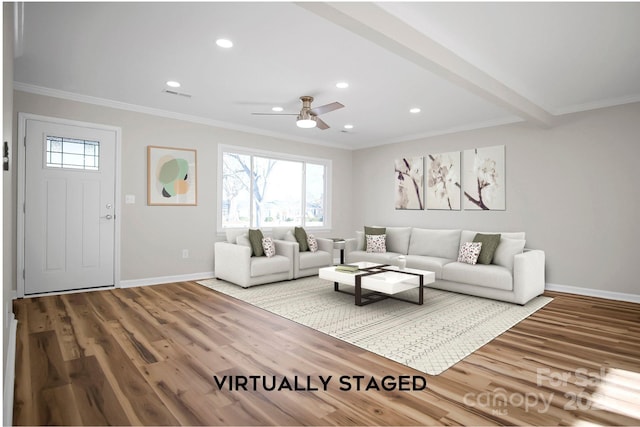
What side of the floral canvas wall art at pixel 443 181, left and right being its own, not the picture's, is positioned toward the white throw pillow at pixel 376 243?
right

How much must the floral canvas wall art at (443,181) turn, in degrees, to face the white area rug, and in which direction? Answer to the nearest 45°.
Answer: approximately 45° to its left

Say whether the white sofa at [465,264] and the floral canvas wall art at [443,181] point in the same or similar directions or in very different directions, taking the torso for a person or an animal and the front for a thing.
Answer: same or similar directions

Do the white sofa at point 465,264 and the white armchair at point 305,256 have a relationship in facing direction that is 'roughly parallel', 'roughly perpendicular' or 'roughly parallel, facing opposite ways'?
roughly perpendicular

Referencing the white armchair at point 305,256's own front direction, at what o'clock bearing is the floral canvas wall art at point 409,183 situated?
The floral canvas wall art is roughly at 10 o'clock from the white armchair.

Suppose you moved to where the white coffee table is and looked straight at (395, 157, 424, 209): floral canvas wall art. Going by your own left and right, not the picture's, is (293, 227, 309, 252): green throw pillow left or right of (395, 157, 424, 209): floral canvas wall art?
left

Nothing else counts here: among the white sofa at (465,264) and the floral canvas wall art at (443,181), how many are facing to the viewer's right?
0

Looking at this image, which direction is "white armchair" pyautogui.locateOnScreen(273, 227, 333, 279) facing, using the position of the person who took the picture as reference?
facing the viewer and to the right of the viewer

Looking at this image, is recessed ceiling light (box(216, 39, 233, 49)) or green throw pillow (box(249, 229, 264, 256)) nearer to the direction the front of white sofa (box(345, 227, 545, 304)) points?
the recessed ceiling light

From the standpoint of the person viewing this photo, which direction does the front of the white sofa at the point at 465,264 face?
facing the viewer and to the left of the viewer
